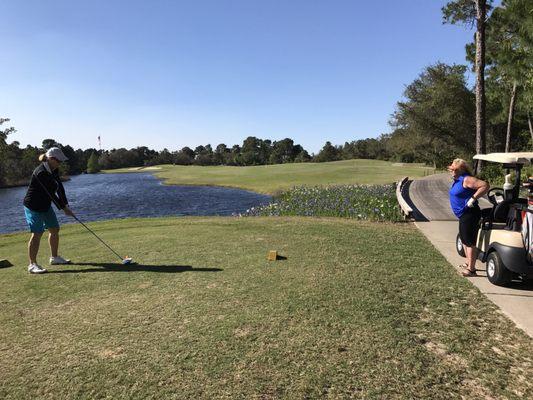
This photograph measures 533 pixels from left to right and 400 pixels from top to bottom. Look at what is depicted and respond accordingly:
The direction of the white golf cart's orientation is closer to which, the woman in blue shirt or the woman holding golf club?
the woman in blue shirt

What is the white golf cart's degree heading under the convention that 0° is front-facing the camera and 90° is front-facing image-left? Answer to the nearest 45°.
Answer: approximately 135°

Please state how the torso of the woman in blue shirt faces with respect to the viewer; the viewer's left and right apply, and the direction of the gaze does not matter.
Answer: facing to the left of the viewer

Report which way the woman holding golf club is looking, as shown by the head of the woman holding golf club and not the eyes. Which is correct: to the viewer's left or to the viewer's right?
to the viewer's right

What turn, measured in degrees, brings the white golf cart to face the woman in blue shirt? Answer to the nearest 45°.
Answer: approximately 45° to its left

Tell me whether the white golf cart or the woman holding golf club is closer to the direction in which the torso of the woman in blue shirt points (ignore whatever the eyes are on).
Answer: the woman holding golf club

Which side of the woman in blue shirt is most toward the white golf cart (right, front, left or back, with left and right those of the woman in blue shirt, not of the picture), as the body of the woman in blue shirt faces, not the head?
back
